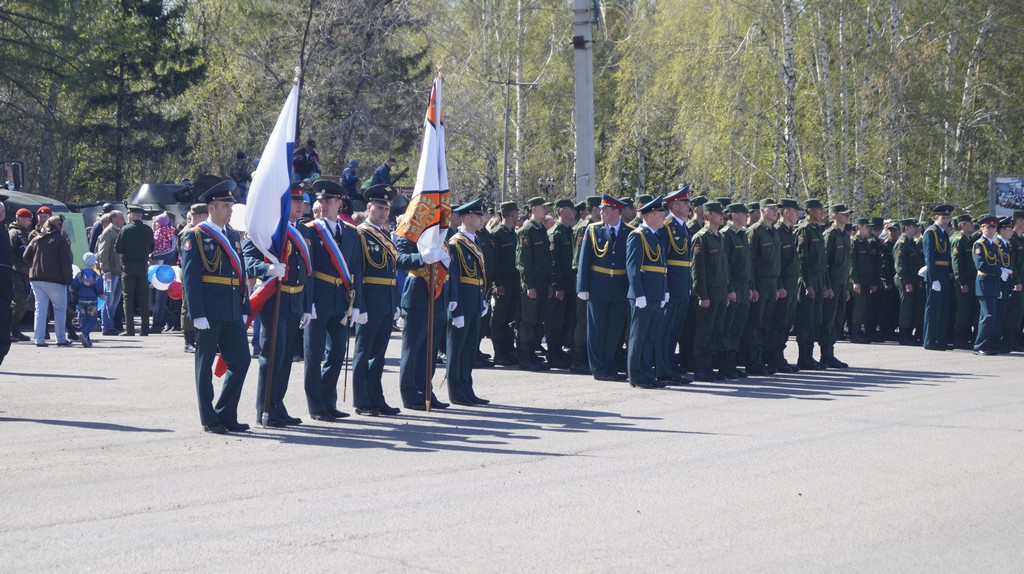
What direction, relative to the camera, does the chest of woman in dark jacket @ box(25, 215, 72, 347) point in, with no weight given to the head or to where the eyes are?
away from the camera

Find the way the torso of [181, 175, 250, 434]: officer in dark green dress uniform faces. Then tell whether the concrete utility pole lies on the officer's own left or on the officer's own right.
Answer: on the officer's own left

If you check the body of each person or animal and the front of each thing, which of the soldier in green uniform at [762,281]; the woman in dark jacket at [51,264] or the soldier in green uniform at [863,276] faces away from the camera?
the woman in dark jacket

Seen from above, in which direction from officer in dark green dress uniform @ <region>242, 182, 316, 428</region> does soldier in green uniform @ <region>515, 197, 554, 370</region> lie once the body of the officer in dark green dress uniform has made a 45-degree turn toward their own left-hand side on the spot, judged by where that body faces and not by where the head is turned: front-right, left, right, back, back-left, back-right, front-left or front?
front-left

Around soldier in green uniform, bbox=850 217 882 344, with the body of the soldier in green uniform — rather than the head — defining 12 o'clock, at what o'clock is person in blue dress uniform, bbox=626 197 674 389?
The person in blue dress uniform is roughly at 2 o'clock from the soldier in green uniform.

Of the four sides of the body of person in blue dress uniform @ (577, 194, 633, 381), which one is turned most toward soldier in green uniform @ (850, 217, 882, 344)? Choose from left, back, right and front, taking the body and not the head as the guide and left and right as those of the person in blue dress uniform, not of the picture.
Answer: left

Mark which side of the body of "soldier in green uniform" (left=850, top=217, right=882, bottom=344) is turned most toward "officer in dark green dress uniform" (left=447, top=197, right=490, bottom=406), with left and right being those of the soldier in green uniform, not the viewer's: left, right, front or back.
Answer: right

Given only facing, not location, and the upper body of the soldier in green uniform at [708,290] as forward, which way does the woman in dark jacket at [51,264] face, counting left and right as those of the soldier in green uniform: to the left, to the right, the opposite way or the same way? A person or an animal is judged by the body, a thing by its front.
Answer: the opposite way

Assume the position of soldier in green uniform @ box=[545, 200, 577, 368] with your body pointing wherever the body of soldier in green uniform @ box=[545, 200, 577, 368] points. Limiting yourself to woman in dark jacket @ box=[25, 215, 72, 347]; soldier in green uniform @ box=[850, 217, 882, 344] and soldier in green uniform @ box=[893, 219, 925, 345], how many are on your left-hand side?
2

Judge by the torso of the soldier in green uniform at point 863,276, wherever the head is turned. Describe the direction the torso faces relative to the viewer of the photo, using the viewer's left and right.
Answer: facing the viewer and to the right of the viewer
